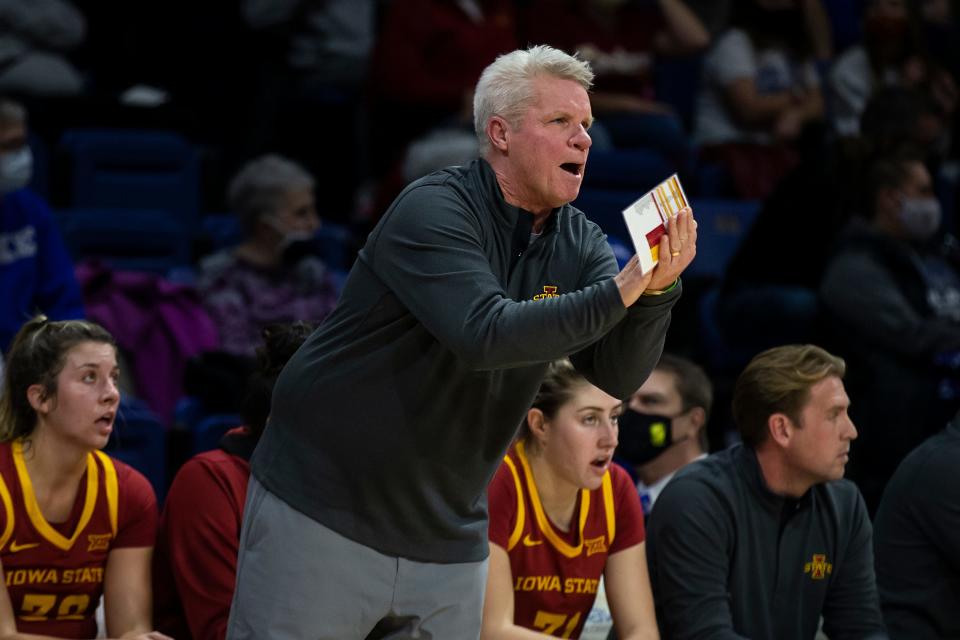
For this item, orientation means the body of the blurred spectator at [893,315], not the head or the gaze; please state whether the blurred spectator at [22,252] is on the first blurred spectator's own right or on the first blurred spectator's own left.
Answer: on the first blurred spectator's own right

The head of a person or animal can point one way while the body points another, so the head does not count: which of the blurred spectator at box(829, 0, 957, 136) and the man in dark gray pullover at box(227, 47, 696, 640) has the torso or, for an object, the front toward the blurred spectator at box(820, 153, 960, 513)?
the blurred spectator at box(829, 0, 957, 136)

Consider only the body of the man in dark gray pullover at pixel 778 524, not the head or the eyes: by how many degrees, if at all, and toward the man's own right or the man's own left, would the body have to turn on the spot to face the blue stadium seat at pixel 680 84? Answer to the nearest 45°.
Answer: approximately 135° to the man's own left

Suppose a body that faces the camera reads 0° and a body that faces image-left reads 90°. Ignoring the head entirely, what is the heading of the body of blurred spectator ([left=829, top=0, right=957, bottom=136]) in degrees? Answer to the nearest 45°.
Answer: approximately 0°

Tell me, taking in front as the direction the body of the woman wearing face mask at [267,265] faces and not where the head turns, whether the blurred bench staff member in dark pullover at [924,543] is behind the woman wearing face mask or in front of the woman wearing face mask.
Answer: in front

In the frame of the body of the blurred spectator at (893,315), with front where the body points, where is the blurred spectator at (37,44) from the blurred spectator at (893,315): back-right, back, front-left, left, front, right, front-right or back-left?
back-right

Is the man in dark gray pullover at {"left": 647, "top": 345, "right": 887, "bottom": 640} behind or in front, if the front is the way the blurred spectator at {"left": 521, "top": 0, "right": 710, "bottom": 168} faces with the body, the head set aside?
in front

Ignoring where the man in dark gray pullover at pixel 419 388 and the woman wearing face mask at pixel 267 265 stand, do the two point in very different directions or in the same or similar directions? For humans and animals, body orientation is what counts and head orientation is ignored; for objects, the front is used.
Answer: same or similar directions

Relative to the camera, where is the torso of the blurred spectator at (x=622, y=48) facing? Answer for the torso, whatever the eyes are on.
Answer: toward the camera

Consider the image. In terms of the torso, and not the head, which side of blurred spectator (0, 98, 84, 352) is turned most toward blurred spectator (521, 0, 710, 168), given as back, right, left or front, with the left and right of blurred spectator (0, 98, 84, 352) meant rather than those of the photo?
left

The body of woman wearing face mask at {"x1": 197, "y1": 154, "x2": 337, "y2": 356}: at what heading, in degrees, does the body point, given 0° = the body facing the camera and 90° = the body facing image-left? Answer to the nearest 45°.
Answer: approximately 315°

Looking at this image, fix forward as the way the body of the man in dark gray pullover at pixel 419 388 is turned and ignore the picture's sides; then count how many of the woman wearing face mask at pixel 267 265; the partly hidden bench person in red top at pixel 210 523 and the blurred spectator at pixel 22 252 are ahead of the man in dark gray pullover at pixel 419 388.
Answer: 0

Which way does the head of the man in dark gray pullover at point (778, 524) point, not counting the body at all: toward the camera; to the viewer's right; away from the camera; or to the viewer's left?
to the viewer's right

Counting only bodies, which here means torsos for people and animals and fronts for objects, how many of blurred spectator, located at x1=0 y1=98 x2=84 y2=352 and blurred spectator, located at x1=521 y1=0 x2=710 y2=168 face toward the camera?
2

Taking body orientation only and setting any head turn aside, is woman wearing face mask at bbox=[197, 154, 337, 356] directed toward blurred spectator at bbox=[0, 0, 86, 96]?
no

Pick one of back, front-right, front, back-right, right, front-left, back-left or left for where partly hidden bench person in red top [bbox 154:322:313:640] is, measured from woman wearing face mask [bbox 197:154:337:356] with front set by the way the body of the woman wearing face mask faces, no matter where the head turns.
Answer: front-right

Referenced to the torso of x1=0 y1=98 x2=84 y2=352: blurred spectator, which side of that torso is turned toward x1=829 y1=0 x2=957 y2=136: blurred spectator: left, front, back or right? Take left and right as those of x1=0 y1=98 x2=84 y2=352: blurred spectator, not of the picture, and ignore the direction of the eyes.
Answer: left
